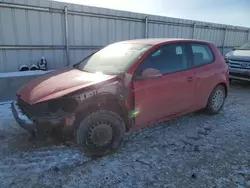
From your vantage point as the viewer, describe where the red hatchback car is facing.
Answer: facing the viewer and to the left of the viewer
